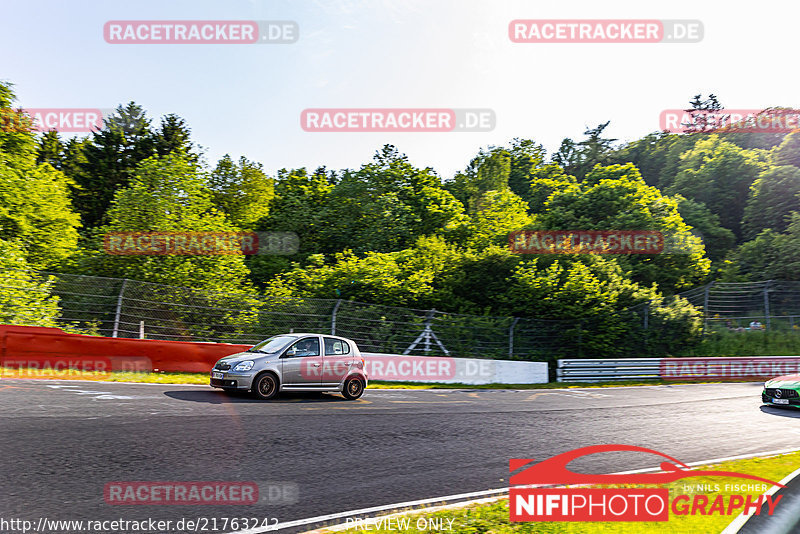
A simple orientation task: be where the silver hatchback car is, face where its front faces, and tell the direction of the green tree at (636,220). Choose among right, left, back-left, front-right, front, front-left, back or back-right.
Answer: back

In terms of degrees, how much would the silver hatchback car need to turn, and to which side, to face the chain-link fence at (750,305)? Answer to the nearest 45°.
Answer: approximately 180°

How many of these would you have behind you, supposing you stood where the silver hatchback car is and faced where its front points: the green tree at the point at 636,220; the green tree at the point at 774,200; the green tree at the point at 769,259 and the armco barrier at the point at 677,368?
4

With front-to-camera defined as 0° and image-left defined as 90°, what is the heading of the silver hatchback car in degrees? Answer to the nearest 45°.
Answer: approximately 45°

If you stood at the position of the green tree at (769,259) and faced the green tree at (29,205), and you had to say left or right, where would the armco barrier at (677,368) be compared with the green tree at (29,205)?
left

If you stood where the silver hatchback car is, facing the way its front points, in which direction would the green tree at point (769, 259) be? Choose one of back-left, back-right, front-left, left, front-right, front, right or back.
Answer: back

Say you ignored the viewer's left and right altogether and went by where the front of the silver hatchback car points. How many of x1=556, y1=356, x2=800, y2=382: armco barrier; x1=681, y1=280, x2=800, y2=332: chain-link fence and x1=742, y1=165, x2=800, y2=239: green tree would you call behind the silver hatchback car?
3

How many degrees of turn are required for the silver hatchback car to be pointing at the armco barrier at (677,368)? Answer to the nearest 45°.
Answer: approximately 180°

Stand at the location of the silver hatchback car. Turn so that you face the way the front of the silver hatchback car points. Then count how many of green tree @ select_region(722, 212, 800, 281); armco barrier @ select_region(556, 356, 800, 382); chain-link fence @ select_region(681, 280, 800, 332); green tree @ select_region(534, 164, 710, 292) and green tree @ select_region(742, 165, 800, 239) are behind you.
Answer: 5

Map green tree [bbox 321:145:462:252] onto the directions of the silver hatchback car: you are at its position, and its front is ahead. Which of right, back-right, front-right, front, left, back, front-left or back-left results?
back-right

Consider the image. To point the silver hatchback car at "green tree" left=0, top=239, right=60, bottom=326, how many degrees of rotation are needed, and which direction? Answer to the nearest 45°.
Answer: approximately 90° to its right

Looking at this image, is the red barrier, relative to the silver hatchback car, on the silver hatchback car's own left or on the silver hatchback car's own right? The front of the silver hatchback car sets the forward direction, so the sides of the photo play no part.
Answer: on the silver hatchback car's own right
